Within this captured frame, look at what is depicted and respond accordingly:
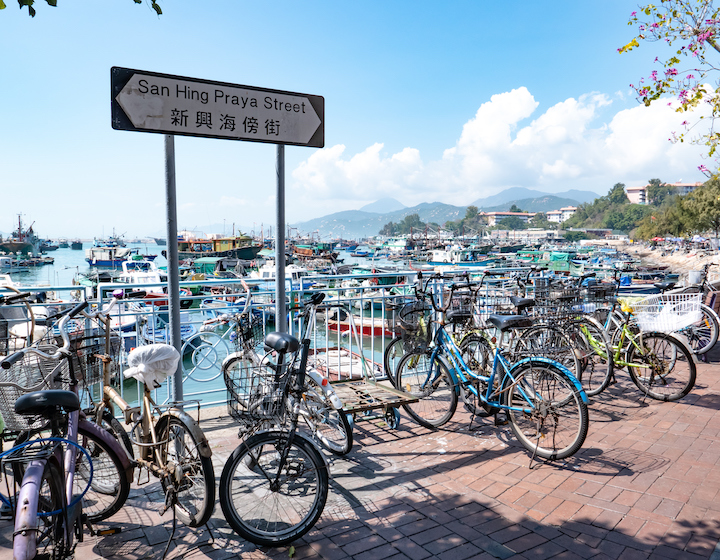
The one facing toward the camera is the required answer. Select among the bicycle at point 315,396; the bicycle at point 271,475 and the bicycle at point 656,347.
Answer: the bicycle at point 271,475

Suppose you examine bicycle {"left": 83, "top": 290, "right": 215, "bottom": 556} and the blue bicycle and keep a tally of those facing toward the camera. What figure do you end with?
0

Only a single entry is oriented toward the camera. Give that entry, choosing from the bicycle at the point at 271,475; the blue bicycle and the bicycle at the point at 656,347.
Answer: the bicycle at the point at 271,475

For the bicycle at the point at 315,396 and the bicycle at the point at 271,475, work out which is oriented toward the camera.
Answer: the bicycle at the point at 271,475

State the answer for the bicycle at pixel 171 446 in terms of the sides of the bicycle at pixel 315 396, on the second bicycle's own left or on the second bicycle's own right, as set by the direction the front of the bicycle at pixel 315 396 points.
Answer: on the second bicycle's own left

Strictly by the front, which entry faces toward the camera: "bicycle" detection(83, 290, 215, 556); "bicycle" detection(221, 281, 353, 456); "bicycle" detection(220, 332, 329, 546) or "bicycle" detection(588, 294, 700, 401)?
"bicycle" detection(220, 332, 329, 546)

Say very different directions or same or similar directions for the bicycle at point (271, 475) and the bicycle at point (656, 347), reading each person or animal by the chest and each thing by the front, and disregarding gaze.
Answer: very different directions

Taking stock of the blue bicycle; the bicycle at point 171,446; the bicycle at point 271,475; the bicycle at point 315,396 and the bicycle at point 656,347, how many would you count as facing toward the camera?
1

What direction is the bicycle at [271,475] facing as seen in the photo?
toward the camera

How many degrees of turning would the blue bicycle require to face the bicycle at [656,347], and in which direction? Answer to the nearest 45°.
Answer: approximately 90° to its right

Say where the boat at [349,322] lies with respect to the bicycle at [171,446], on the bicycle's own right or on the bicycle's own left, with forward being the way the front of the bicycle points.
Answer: on the bicycle's own right

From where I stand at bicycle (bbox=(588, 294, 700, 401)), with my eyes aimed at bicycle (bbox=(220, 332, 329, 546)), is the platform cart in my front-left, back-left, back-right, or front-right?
front-right

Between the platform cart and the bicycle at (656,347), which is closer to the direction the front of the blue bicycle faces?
the platform cart

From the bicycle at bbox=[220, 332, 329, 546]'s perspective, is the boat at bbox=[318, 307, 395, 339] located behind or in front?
behind

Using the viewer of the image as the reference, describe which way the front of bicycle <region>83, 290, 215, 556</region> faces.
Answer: facing away from the viewer and to the left of the viewer
